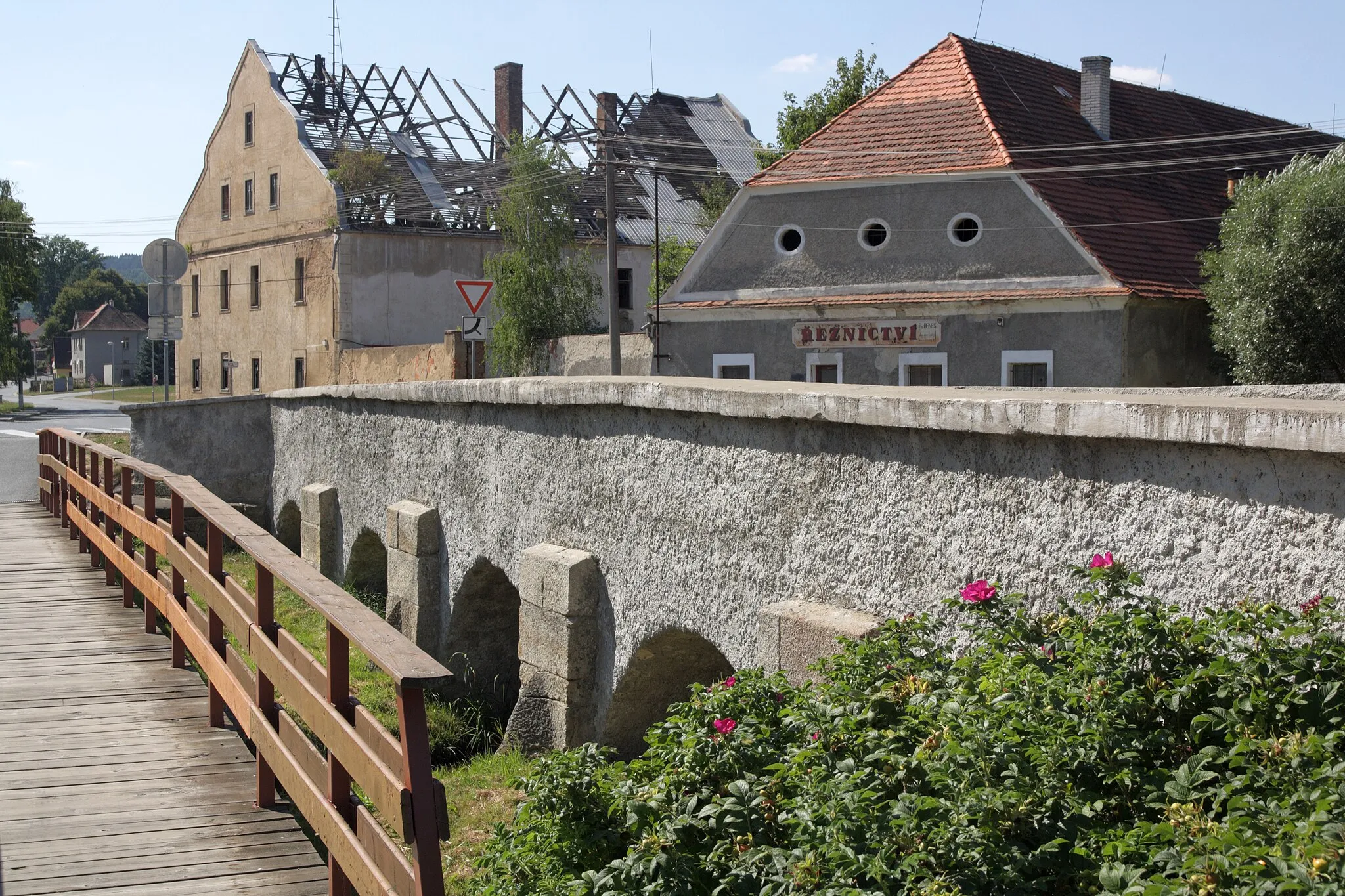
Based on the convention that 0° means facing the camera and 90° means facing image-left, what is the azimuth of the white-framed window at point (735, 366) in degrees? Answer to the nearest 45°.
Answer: approximately 0°

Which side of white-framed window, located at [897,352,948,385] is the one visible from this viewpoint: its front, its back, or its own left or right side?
front

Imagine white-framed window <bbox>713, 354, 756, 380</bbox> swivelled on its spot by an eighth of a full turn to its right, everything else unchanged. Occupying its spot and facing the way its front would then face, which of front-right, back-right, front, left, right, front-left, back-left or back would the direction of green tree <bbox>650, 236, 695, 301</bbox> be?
back-right

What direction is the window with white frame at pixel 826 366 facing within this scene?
toward the camera

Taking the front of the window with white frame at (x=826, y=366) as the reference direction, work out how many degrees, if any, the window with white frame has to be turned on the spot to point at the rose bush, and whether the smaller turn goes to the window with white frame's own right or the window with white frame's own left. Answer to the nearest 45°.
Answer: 0° — it already faces it

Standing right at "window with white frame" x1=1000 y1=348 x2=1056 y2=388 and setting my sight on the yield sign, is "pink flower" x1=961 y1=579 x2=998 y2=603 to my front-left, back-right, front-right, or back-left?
front-left

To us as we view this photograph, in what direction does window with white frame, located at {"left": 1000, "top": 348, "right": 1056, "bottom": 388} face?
facing the viewer

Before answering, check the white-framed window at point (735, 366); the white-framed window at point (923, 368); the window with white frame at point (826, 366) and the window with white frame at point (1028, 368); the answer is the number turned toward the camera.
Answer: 4

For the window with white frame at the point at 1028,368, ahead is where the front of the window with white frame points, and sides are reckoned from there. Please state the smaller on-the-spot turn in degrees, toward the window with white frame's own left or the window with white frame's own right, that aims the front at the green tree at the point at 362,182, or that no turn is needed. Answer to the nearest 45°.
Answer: approximately 135° to the window with white frame's own right

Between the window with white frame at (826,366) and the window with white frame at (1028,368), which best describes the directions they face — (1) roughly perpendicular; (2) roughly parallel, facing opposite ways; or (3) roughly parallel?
roughly parallel

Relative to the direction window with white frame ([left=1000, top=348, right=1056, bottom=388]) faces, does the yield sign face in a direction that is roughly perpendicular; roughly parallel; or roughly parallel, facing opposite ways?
roughly parallel

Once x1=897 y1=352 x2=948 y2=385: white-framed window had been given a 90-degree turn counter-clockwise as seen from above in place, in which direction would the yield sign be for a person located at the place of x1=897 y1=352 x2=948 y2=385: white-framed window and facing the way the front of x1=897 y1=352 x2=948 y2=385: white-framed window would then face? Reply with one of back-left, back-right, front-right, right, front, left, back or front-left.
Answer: back-right

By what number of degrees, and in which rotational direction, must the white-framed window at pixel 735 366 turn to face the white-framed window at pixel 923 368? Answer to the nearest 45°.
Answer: approximately 45° to its left

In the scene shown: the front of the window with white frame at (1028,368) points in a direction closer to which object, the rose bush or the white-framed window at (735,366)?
the rose bush

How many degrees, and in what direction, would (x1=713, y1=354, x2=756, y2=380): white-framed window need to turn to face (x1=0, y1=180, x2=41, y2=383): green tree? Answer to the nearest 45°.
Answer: approximately 135° to its right

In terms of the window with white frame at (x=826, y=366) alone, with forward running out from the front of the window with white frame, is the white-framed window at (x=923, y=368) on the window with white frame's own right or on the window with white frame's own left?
on the window with white frame's own left

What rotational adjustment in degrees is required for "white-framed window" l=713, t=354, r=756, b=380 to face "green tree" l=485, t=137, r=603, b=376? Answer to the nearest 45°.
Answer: approximately 135° to its right
